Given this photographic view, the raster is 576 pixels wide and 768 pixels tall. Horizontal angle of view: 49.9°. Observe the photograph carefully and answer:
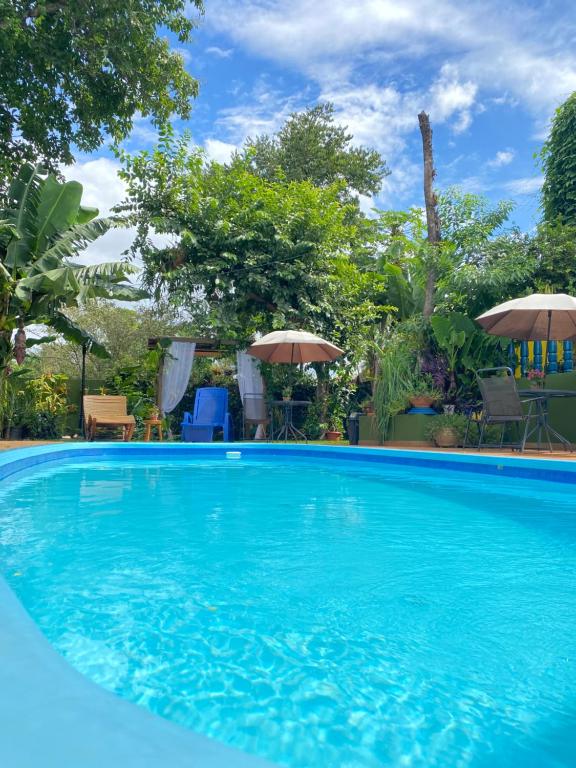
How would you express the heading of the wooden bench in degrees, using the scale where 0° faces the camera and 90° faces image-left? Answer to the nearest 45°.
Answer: approximately 315°

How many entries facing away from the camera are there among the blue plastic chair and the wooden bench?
0

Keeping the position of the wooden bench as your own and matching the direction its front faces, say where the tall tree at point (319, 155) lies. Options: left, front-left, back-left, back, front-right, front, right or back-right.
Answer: left

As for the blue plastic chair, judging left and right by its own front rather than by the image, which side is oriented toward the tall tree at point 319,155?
back

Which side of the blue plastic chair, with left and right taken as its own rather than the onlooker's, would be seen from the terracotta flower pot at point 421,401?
left

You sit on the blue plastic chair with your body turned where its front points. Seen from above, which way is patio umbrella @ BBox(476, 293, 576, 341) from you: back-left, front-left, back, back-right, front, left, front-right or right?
left

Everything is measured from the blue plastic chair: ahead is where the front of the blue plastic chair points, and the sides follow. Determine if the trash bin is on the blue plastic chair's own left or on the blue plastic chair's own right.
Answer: on the blue plastic chair's own left

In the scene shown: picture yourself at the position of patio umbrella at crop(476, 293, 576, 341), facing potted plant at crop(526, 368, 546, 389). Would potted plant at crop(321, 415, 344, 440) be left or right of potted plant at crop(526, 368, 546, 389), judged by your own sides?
left

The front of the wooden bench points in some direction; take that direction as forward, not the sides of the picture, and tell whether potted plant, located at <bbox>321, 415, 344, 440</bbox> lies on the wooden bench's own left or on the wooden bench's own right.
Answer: on the wooden bench's own left

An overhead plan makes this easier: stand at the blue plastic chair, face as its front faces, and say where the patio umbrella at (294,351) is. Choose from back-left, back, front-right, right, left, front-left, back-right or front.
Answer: left

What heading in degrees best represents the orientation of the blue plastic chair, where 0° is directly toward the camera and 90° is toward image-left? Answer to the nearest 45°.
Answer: approximately 45°
